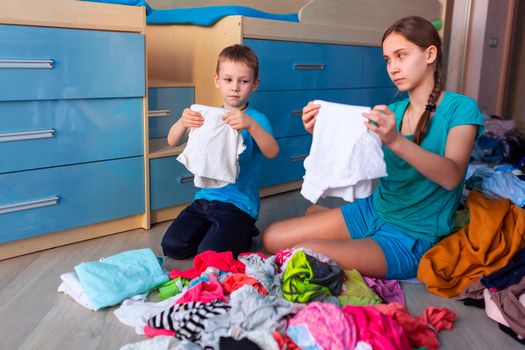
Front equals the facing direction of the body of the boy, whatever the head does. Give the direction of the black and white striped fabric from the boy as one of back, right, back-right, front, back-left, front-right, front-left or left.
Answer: front-left

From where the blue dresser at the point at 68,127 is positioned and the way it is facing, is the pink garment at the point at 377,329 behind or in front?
in front

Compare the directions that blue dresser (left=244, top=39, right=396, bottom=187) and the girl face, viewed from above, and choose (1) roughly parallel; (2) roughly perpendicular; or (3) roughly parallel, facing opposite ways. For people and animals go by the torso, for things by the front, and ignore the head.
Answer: roughly perpendicular

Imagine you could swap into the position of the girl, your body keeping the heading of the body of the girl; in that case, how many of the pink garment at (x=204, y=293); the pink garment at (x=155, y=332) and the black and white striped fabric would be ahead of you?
3

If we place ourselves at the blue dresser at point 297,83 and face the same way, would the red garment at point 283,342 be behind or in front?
in front
